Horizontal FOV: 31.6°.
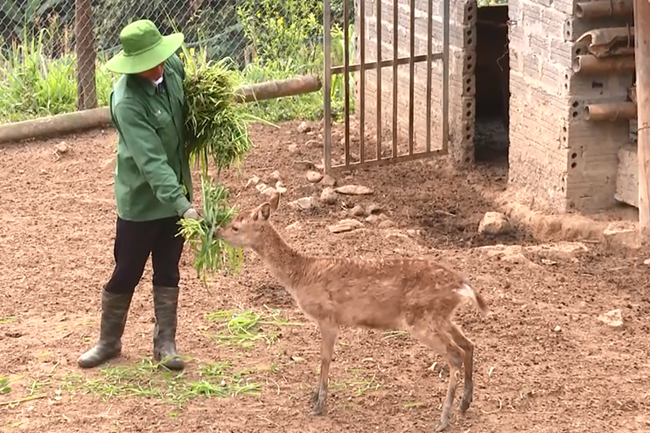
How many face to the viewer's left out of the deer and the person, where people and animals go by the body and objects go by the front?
1

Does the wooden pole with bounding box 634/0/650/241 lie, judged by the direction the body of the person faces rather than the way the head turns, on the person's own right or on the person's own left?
on the person's own left

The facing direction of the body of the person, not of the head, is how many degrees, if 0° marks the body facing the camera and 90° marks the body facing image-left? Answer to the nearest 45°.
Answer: approximately 315°

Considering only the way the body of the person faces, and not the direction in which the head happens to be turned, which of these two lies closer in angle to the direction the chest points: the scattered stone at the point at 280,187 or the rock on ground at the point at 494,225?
the rock on ground

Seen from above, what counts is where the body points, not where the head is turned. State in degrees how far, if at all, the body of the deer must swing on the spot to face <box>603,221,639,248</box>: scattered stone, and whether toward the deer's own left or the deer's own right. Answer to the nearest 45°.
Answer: approximately 135° to the deer's own right

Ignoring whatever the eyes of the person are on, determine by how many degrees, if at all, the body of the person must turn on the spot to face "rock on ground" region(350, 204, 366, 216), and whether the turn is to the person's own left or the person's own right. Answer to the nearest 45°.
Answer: approximately 90° to the person's own left

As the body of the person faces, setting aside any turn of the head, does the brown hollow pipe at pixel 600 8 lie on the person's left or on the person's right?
on the person's left

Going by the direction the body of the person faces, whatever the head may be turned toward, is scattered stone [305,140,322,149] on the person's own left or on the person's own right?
on the person's own left

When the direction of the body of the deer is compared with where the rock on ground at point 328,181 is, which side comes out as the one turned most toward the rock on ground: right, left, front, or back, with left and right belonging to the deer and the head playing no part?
right

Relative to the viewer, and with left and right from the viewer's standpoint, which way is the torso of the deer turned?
facing to the left of the viewer

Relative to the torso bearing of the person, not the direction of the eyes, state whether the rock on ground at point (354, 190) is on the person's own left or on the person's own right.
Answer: on the person's own left

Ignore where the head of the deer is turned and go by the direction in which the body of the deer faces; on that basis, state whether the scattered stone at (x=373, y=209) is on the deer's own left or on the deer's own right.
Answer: on the deer's own right

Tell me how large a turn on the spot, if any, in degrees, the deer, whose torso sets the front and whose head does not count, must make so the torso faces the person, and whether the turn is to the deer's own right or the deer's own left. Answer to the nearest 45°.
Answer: approximately 45° to the deer's own right

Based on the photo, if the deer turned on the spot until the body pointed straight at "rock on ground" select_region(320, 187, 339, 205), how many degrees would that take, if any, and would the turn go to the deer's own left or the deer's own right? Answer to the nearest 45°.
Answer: approximately 90° to the deer's own right
